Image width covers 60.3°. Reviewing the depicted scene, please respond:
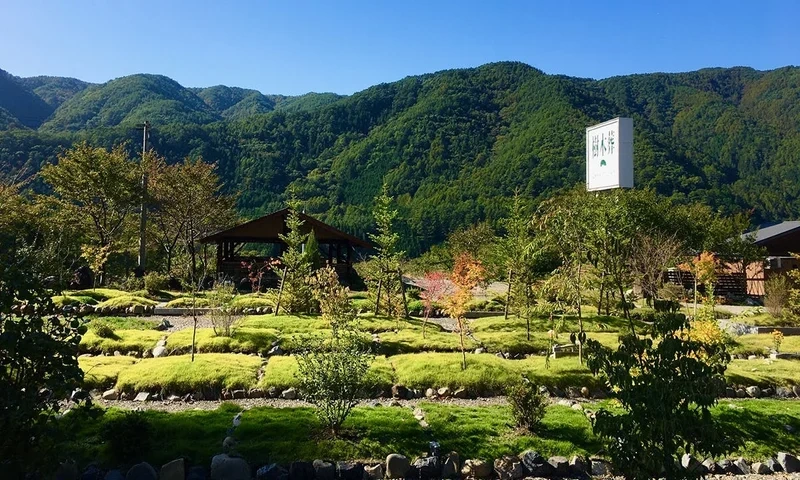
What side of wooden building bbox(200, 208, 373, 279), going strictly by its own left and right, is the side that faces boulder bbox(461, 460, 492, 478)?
front

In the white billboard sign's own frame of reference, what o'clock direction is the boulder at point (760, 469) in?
The boulder is roughly at 10 o'clock from the white billboard sign.

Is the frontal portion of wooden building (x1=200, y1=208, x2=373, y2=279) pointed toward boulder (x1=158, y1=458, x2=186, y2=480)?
yes

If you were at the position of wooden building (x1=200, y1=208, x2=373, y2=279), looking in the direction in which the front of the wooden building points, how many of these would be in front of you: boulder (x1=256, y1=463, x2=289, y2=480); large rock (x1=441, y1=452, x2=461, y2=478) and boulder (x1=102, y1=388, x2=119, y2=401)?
3

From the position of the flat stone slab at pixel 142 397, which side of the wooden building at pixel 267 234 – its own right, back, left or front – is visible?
front

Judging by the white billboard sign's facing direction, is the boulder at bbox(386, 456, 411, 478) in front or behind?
in front

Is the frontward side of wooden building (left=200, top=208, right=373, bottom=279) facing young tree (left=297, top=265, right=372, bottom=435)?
yes

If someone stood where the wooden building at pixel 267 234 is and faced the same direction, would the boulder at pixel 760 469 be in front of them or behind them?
in front

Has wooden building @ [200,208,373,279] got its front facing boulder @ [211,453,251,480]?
yes

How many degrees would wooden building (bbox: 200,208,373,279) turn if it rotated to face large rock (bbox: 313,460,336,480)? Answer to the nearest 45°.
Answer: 0° — it already faces it

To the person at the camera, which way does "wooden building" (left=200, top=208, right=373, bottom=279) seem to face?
facing the viewer

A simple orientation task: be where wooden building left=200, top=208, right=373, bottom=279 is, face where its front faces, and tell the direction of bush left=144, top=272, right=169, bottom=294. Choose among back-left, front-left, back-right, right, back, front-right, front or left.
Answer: front-right

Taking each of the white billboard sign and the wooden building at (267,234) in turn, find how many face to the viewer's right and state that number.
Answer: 0

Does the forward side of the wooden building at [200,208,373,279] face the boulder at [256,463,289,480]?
yes

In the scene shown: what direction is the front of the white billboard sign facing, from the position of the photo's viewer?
facing the viewer and to the left of the viewer

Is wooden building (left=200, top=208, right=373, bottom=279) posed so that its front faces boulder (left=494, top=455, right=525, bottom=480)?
yes
